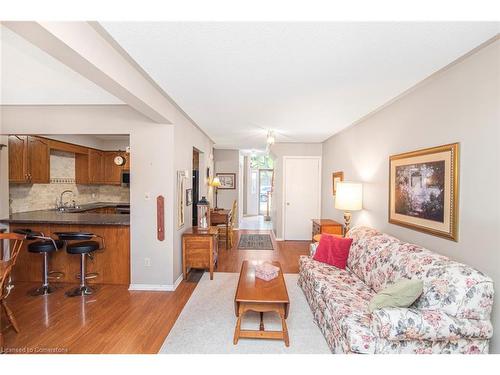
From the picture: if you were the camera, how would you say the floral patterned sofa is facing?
facing the viewer and to the left of the viewer

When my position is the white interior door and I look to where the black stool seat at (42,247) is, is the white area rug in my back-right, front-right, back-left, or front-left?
front-left

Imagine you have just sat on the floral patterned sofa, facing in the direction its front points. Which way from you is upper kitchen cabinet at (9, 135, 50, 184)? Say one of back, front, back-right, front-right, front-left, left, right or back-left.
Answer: front-right

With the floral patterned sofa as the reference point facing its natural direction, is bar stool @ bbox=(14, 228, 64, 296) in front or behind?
in front

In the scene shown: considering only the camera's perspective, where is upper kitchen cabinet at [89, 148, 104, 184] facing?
facing the viewer and to the right of the viewer

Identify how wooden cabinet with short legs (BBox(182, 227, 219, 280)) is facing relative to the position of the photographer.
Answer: facing to the right of the viewer

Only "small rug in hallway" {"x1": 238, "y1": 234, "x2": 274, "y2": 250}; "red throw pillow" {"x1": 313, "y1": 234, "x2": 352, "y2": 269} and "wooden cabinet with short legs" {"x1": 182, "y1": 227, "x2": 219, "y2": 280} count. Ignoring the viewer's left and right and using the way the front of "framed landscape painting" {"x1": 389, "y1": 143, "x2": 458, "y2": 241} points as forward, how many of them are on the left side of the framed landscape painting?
0

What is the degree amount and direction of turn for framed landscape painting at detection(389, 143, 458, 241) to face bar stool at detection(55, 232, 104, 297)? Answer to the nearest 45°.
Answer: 0° — it already faces it

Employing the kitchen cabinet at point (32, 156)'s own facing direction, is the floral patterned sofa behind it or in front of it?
in front

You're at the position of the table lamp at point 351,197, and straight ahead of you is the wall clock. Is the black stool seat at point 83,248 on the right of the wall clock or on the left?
left

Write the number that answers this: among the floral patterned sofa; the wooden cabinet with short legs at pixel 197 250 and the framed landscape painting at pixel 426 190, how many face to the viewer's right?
1
